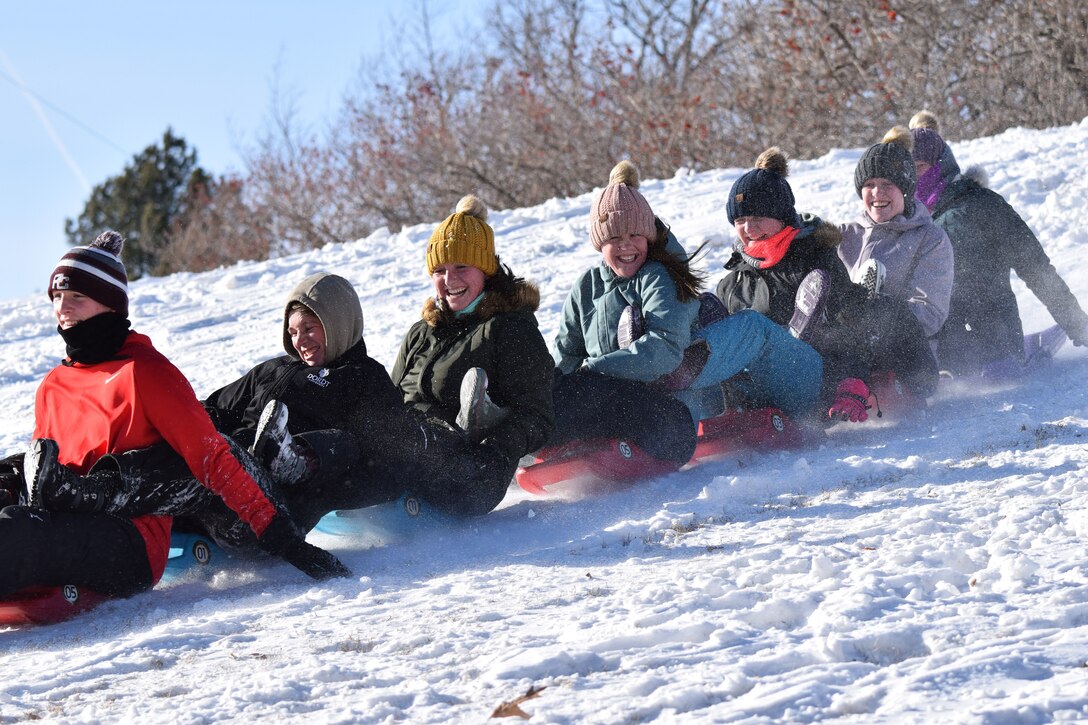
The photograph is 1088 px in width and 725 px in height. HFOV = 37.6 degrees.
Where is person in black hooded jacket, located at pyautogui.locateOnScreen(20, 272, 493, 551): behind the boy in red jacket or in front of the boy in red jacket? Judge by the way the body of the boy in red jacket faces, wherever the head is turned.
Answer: behind

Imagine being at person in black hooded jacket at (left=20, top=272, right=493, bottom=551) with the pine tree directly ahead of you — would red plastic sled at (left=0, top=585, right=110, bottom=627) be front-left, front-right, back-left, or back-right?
back-left

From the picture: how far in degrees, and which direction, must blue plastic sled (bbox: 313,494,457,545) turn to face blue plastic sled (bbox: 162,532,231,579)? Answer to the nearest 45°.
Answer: approximately 45° to its left

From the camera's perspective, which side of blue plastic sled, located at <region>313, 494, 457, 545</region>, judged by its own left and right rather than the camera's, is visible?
left

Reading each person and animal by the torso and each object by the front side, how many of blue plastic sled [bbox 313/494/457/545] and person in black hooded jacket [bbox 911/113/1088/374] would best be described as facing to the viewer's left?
2

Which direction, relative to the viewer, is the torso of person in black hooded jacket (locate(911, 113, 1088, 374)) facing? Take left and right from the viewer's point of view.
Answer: facing to the left of the viewer

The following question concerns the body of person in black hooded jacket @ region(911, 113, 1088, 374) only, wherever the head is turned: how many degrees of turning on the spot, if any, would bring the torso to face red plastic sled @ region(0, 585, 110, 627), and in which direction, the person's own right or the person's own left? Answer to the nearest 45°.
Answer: approximately 45° to the person's own left

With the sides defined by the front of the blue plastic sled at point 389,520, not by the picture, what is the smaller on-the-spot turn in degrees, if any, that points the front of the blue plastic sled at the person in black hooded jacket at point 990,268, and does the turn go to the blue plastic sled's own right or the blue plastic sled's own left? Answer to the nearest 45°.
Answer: approximately 135° to the blue plastic sled's own right

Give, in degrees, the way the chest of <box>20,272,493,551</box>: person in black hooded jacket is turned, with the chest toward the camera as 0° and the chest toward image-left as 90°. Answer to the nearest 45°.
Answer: approximately 45°
